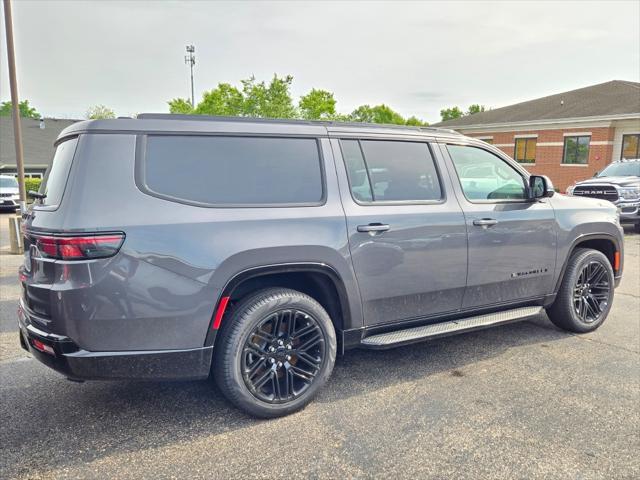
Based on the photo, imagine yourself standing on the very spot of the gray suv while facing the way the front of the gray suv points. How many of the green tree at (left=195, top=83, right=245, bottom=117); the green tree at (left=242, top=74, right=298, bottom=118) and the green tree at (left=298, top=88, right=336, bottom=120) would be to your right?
0

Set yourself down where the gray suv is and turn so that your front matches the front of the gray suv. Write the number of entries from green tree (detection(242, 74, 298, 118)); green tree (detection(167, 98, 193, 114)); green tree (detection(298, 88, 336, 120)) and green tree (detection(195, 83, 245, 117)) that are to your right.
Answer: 0

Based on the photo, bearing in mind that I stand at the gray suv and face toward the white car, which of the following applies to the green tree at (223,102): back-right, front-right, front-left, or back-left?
front-right

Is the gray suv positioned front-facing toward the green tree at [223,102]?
no

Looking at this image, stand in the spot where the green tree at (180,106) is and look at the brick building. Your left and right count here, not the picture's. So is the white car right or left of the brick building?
right

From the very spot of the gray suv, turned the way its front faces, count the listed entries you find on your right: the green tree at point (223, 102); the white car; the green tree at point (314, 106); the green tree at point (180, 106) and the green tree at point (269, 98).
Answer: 0

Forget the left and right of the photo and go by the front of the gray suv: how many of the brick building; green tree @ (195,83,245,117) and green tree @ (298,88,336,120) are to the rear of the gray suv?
0

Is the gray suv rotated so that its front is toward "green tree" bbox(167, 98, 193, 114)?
no

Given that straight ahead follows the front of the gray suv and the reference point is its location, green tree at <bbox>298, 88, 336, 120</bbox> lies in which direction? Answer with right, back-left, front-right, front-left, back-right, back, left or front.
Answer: front-left

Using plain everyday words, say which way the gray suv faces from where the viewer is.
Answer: facing away from the viewer and to the right of the viewer

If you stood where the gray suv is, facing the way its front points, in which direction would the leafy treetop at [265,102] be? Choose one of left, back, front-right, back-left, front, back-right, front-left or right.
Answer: front-left

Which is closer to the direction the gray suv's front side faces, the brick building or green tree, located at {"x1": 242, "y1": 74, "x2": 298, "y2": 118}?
the brick building

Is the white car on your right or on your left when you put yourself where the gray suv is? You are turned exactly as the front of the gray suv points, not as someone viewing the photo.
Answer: on your left

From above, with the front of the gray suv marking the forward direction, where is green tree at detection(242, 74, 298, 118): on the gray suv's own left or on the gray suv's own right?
on the gray suv's own left

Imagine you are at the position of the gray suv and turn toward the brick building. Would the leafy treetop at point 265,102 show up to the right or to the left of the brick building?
left

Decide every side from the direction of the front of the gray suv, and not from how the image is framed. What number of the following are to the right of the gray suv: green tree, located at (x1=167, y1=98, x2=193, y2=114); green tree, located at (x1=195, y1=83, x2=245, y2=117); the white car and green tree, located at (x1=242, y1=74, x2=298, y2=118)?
0

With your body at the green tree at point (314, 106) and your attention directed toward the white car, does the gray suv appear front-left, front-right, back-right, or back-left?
front-left
